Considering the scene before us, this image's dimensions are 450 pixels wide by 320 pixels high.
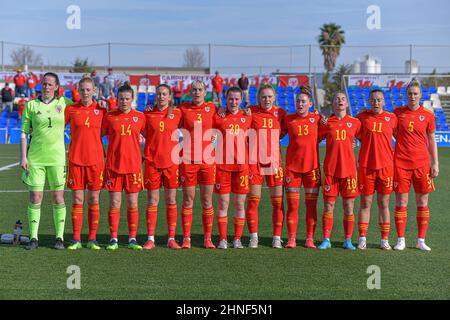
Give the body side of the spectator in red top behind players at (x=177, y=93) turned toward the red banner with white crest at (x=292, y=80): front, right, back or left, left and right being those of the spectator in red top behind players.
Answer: left

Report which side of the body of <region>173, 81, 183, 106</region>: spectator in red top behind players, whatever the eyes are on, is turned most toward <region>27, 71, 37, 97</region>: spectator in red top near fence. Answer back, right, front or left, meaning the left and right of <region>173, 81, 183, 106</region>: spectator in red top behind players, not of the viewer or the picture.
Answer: right

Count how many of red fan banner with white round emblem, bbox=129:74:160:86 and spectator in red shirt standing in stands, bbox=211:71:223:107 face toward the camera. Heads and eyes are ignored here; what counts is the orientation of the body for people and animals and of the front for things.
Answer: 2

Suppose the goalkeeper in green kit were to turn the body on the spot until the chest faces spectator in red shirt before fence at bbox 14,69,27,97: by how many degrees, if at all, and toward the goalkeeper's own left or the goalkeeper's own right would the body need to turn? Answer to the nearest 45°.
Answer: approximately 180°

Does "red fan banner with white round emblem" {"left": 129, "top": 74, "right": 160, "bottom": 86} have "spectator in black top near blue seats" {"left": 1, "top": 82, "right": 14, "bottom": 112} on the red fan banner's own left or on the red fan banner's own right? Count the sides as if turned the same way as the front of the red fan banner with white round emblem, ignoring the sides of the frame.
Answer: on the red fan banner's own right

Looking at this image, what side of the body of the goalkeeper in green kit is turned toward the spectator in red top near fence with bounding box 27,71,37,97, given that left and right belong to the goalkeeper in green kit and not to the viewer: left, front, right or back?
back

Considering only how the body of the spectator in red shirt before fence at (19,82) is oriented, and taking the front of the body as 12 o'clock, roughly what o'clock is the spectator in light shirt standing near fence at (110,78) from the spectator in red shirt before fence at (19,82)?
the spectator in light shirt standing near fence at (110,78) is roughly at 10 o'clock from the spectator in red shirt before fence at (19,82).

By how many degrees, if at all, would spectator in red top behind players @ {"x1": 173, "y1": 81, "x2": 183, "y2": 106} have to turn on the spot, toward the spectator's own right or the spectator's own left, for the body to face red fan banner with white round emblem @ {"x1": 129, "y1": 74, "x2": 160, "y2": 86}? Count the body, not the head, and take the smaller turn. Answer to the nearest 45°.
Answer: approximately 135° to the spectator's own right

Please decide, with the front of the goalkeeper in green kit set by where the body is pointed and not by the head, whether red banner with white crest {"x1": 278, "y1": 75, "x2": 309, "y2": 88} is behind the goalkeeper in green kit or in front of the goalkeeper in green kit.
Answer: behind

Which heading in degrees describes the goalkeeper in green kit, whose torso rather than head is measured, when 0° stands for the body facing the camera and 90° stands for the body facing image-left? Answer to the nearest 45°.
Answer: approximately 0°

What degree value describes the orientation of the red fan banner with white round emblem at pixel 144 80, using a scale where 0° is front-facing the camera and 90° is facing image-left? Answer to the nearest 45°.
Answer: approximately 0°

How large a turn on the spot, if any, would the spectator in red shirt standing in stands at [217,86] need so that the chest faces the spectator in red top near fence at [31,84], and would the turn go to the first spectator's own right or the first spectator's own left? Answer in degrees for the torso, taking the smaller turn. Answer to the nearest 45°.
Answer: approximately 90° to the first spectator's own right
